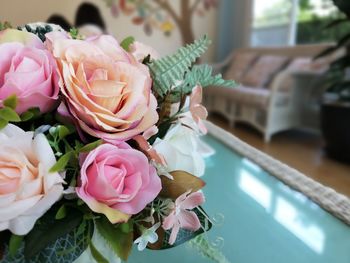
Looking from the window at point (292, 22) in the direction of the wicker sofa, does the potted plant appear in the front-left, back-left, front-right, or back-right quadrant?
front-left

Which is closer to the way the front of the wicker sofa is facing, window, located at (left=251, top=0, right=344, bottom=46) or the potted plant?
the potted plant

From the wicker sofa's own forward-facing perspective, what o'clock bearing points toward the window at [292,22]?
The window is roughly at 5 o'clock from the wicker sofa.

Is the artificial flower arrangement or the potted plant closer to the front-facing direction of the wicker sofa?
the artificial flower arrangement

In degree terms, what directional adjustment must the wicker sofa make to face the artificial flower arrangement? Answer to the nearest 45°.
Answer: approximately 45° to its left

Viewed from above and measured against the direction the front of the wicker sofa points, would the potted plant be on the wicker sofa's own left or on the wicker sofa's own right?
on the wicker sofa's own left

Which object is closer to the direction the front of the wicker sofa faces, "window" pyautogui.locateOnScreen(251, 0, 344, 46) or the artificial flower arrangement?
the artificial flower arrangement

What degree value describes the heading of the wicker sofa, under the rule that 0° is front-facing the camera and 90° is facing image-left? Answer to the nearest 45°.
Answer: approximately 45°
